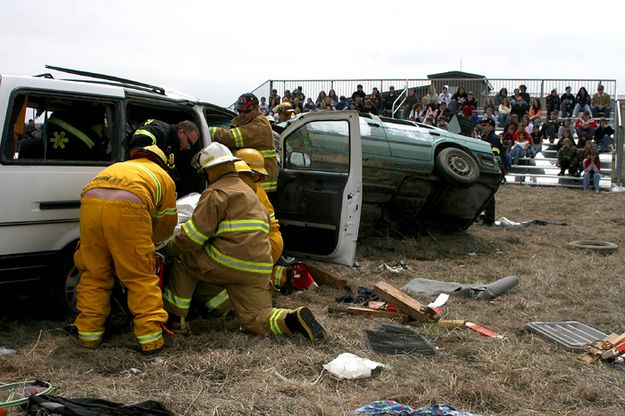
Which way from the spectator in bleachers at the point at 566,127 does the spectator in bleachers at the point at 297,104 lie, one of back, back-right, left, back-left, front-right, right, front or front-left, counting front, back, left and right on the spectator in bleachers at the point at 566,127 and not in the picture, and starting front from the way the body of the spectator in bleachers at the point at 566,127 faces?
right

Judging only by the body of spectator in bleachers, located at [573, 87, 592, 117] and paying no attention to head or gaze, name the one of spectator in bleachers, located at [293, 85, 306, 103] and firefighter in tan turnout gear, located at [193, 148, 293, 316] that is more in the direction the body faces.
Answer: the firefighter in tan turnout gear

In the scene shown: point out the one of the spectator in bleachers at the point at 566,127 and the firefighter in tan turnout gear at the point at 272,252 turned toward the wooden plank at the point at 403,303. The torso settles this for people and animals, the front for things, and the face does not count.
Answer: the spectator in bleachers

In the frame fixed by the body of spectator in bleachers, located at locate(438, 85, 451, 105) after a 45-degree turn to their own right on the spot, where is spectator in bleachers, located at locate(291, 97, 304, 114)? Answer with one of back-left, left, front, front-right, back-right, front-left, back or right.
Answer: front-right

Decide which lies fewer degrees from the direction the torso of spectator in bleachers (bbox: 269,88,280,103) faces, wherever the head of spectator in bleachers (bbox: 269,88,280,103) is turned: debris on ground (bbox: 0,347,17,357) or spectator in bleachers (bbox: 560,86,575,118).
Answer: the debris on ground

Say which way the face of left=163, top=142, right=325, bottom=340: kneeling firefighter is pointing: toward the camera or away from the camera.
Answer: away from the camera

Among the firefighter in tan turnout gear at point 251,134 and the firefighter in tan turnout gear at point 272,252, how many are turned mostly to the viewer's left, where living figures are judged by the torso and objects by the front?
2

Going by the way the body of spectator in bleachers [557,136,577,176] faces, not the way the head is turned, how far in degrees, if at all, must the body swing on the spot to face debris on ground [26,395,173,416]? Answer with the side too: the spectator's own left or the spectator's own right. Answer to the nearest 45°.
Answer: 0° — they already face it

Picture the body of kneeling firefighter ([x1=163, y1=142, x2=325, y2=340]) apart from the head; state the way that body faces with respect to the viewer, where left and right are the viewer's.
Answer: facing away from the viewer and to the left of the viewer

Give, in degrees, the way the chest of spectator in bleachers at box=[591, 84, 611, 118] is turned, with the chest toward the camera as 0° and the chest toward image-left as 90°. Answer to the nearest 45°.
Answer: approximately 0°

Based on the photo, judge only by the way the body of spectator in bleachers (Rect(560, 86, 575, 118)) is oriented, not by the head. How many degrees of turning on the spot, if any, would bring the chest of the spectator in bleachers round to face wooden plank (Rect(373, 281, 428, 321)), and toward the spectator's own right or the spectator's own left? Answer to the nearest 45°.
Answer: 0° — they already face it

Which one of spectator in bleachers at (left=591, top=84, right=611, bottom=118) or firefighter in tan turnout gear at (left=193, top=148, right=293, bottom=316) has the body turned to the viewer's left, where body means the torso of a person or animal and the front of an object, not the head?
the firefighter in tan turnout gear
